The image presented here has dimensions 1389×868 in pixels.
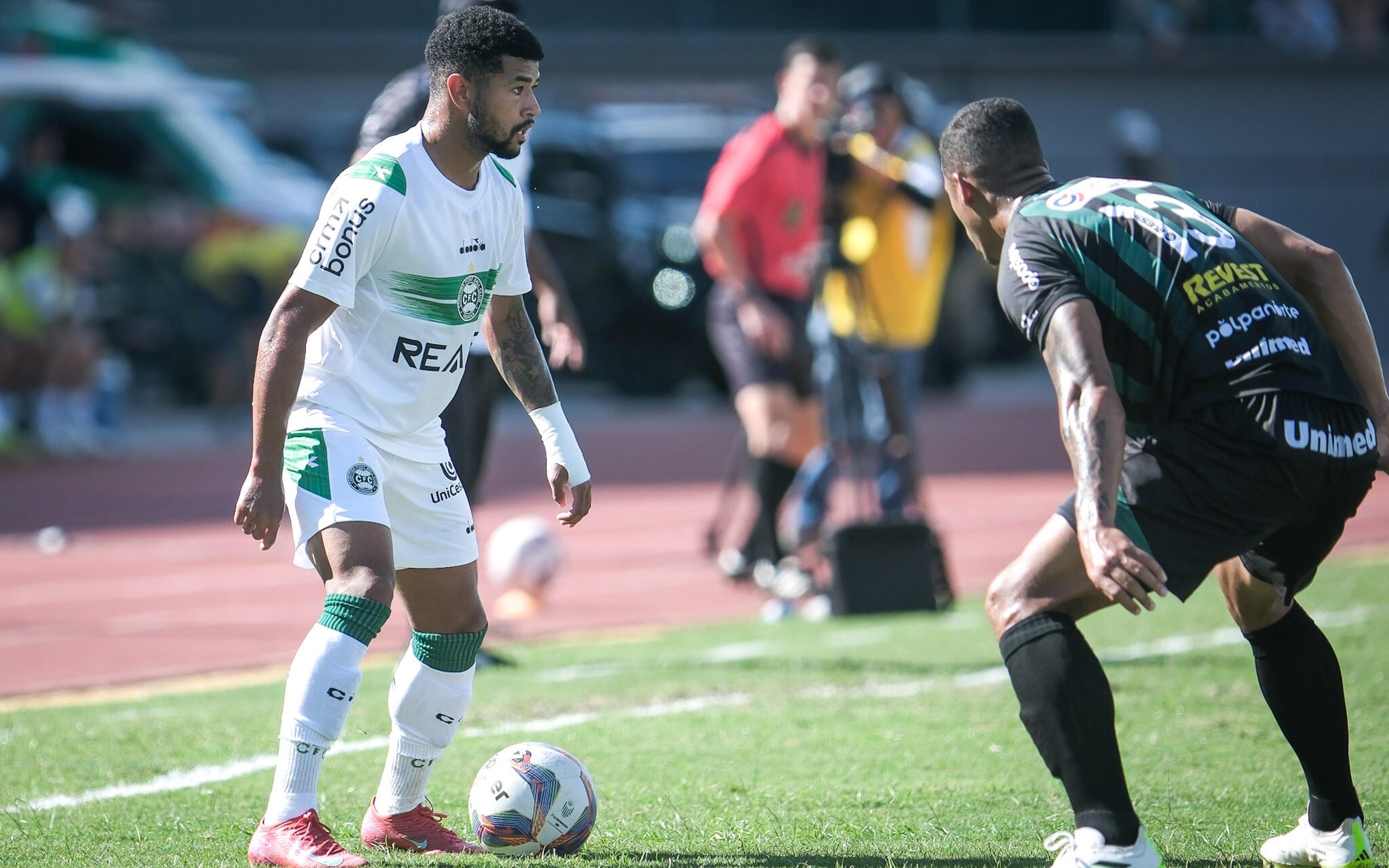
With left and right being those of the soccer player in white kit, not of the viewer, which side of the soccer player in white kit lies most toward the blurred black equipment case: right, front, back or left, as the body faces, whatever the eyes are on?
left

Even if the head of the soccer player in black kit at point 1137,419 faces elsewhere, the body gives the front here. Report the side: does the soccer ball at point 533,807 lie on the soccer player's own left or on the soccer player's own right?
on the soccer player's own left

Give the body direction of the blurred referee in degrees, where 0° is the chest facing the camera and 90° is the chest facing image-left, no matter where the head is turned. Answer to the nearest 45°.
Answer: approximately 315°

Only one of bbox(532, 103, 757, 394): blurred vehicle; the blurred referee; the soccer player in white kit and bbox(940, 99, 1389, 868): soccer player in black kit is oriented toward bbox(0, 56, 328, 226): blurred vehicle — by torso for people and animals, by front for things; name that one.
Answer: the soccer player in black kit

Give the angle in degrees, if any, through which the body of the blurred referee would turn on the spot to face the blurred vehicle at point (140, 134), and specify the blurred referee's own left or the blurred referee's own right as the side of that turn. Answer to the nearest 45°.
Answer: approximately 180°

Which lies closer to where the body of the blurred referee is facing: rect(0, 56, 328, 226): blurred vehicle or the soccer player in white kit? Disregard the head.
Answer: the soccer player in white kit

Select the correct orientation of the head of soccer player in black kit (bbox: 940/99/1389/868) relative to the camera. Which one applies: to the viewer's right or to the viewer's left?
to the viewer's left

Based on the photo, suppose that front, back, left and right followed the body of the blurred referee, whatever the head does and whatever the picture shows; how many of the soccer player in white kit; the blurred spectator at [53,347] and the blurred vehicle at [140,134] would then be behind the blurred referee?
2

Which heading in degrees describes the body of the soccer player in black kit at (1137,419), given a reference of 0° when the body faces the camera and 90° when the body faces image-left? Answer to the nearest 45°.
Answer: approximately 135°

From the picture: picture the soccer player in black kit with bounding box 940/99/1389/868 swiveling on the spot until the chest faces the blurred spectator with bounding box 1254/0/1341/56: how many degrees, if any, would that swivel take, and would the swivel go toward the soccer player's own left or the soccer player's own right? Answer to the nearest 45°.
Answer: approximately 45° to the soccer player's own right

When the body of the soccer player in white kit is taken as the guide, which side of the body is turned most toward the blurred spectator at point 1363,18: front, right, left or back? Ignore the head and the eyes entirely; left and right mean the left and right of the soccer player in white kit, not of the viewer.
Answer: left

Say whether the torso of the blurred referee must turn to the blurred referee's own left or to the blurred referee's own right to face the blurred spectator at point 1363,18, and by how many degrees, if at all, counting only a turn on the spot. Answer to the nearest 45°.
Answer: approximately 90° to the blurred referee's own left

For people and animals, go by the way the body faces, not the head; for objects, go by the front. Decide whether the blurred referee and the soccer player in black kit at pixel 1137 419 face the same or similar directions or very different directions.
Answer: very different directions

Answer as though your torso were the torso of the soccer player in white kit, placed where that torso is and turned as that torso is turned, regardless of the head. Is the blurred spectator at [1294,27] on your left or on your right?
on your left

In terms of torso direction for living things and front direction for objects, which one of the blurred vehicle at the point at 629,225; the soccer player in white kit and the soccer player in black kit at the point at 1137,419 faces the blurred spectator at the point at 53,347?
the soccer player in black kit

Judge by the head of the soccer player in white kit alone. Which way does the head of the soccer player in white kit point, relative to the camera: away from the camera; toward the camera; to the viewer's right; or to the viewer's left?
to the viewer's right

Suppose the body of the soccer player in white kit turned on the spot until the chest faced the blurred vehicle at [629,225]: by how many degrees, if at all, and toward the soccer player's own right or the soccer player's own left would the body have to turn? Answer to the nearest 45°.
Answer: approximately 135° to the soccer player's own left

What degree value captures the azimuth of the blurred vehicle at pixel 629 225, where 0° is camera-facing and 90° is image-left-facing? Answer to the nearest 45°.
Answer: approximately 315°

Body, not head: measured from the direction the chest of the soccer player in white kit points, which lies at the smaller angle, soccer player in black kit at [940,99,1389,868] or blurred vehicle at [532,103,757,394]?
the soccer player in black kit
